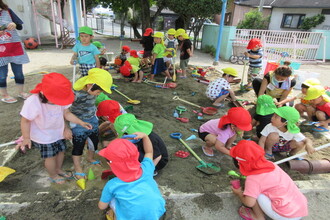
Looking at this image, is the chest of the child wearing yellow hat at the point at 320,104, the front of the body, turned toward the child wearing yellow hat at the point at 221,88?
yes

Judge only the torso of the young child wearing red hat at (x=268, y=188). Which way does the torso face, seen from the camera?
to the viewer's left

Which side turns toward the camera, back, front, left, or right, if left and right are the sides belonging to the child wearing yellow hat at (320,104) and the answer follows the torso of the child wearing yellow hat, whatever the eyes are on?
left
